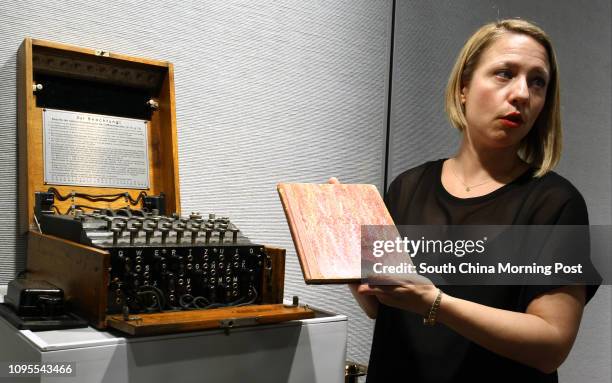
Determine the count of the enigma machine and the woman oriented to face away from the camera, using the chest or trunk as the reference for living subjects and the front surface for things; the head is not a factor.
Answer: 0

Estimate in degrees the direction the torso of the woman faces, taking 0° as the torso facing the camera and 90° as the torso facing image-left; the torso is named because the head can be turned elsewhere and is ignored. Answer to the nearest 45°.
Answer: approximately 45°

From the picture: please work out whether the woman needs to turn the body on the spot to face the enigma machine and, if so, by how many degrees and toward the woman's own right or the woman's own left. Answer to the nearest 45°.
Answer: approximately 45° to the woman's own right

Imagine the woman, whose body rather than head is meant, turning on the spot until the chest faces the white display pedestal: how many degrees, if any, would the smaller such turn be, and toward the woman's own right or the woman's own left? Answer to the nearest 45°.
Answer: approximately 45° to the woman's own right

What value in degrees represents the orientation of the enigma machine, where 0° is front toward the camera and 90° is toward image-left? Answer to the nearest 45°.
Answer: approximately 315°
